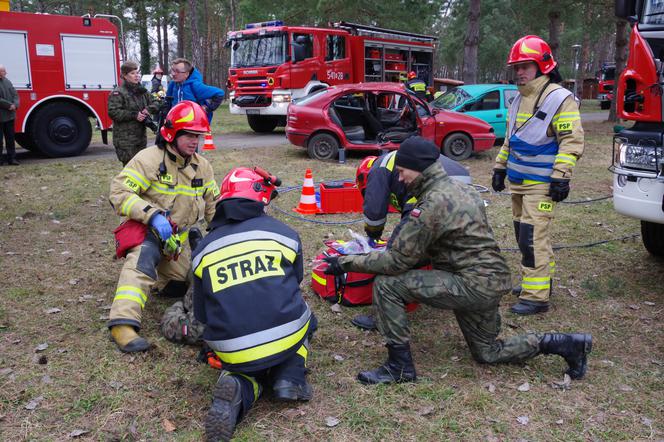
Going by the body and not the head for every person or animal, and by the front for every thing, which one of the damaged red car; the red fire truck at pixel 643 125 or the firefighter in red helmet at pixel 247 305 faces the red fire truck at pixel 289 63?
the firefighter in red helmet

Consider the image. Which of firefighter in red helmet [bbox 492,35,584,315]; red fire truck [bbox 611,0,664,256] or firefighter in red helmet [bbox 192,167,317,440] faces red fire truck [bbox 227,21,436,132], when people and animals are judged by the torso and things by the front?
firefighter in red helmet [bbox 192,167,317,440]

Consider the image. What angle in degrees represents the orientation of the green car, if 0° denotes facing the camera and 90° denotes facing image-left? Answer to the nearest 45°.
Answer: approximately 45°

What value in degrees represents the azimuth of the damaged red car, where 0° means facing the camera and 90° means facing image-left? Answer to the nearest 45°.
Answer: approximately 270°

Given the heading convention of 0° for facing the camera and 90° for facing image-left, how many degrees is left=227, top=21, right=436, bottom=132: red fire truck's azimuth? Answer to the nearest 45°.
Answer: approximately 45°

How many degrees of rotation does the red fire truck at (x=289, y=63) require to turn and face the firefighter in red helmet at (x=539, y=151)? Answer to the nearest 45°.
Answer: approximately 45° to its left

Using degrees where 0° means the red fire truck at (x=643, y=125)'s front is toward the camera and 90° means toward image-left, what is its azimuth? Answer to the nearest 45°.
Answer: approximately 45°

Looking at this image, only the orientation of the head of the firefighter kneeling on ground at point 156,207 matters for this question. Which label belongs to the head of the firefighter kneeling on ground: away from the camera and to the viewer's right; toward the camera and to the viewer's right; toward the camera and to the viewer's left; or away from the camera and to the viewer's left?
toward the camera and to the viewer's right

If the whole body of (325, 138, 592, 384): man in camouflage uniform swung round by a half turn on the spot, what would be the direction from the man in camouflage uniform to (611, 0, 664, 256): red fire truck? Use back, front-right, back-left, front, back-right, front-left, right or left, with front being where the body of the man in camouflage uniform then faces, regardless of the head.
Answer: front-left

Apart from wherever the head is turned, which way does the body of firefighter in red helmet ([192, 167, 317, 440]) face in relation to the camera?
away from the camera

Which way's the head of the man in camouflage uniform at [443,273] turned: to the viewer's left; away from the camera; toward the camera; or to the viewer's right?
to the viewer's left

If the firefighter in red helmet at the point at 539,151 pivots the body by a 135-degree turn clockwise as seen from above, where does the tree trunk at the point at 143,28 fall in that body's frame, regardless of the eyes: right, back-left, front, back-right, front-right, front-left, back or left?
front-left
